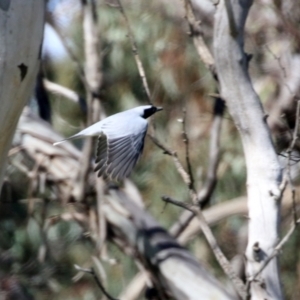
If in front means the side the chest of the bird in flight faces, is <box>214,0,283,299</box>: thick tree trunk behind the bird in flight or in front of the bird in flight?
in front

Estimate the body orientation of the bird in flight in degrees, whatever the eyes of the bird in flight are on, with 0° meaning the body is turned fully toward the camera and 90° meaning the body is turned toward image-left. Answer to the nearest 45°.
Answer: approximately 270°
